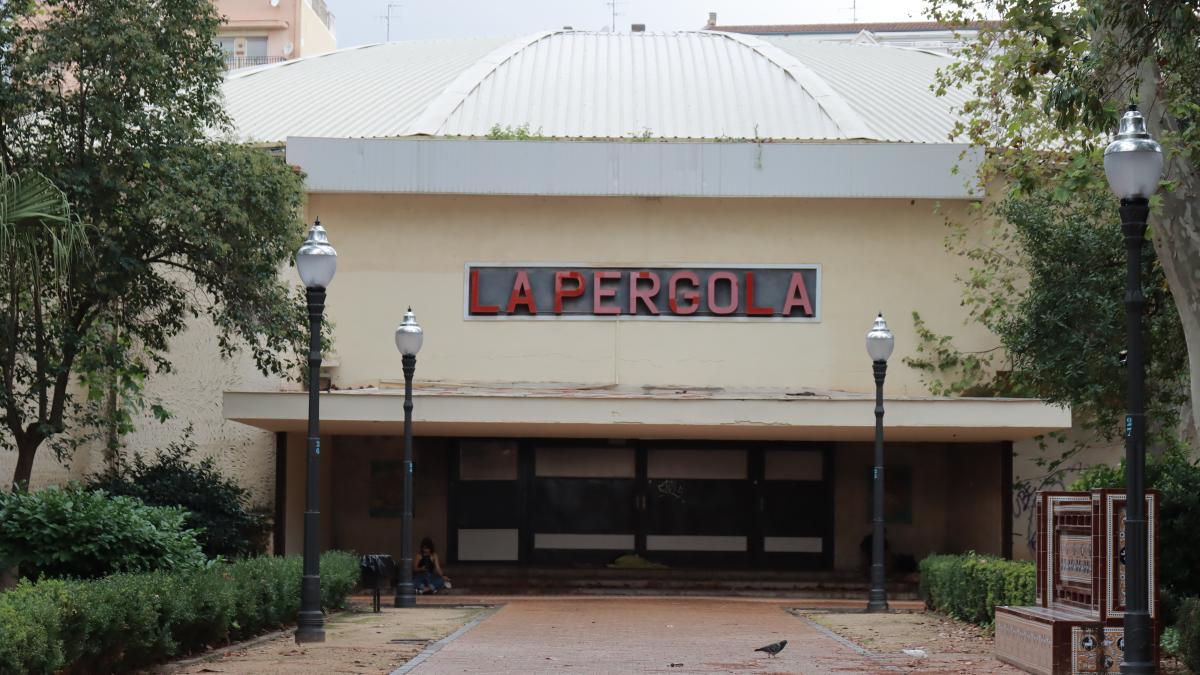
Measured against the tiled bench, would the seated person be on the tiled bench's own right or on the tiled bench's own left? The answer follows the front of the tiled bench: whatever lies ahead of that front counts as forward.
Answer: on the tiled bench's own right

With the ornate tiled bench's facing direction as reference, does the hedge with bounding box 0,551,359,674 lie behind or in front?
in front

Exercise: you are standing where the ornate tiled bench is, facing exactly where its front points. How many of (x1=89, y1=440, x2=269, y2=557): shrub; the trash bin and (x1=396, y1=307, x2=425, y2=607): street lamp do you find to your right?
3

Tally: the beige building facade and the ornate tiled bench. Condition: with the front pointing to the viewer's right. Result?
0

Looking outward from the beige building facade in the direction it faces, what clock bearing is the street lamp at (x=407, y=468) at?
The street lamp is roughly at 1 o'clock from the beige building facade.

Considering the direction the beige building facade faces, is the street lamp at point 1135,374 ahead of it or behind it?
ahead

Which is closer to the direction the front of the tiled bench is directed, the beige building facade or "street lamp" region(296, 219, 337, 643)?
the street lamp

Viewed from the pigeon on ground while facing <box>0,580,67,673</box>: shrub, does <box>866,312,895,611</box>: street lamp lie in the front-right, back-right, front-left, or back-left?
back-right

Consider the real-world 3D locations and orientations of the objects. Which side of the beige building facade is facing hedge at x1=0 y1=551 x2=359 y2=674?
front

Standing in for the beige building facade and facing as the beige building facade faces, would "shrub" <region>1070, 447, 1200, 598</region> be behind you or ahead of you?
ahead

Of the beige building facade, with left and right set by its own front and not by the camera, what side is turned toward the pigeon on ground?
front

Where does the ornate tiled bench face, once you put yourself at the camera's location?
facing the viewer and to the left of the viewer

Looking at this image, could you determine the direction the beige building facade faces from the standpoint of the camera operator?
facing the viewer

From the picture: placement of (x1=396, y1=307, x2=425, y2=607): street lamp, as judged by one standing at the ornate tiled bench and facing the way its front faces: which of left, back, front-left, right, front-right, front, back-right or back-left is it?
right
